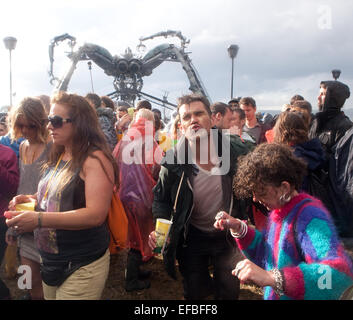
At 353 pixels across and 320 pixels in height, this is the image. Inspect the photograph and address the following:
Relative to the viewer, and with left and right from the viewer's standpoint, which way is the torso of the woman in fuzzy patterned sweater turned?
facing to the left of the viewer

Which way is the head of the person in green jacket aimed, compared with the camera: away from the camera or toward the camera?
toward the camera

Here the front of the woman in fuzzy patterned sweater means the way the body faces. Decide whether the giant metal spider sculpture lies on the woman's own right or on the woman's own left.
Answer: on the woman's own right

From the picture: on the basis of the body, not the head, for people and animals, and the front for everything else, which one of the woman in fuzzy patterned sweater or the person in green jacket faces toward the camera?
the person in green jacket

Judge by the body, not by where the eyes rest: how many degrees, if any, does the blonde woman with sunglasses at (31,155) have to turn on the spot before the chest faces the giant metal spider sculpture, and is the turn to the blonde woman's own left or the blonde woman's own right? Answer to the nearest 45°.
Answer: approximately 135° to the blonde woman's own right

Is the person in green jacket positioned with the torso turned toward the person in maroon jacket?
no

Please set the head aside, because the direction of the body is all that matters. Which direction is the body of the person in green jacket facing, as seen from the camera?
toward the camera

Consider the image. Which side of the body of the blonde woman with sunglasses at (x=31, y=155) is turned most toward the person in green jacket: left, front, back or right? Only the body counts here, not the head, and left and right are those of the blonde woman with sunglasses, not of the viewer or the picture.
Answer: left

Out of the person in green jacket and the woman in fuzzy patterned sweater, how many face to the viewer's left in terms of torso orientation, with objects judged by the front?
1

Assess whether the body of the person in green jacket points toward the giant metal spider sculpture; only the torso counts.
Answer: no

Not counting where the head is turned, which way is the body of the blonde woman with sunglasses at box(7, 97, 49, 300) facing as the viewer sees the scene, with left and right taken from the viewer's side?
facing the viewer and to the left of the viewer

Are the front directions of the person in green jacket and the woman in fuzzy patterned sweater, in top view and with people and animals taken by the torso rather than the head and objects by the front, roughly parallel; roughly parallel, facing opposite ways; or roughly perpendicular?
roughly perpendicular
